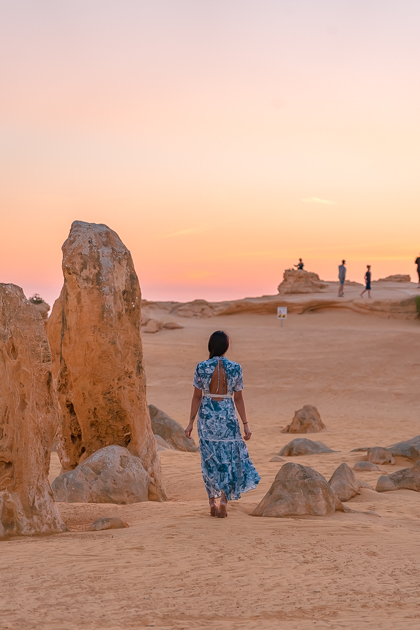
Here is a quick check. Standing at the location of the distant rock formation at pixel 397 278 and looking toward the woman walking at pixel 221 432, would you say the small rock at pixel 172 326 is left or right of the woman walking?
right

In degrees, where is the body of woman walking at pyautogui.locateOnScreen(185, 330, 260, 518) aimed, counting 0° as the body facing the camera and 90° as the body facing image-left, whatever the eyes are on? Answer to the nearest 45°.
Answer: approximately 180°

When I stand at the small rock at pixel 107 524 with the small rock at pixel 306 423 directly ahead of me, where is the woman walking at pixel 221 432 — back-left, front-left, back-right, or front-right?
front-right

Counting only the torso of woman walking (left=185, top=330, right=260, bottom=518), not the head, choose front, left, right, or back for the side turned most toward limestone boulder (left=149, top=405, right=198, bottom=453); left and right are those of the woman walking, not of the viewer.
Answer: front

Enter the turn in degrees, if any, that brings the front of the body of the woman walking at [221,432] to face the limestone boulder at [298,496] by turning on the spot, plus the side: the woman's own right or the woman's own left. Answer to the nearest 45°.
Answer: approximately 90° to the woman's own right

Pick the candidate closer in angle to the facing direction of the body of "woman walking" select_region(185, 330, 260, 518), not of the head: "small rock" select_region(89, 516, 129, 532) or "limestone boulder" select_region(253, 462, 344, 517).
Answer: the limestone boulder

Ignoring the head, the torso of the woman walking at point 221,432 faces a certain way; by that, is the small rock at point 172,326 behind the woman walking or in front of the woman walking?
in front

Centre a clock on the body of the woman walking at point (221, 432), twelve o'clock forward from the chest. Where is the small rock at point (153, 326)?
The small rock is roughly at 12 o'clock from the woman walking.

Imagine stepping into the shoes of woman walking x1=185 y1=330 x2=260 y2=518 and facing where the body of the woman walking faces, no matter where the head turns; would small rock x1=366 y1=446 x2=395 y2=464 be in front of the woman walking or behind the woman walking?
in front

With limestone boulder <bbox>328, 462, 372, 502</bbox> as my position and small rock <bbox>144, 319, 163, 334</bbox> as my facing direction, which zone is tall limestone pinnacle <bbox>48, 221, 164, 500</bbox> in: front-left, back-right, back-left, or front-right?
front-left

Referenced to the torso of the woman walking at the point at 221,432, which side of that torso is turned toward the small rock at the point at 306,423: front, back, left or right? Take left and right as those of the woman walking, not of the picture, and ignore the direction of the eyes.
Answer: front

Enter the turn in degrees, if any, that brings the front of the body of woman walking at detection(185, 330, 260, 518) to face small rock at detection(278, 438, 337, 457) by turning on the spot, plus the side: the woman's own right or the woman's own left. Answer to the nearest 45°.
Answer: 0° — they already face it
